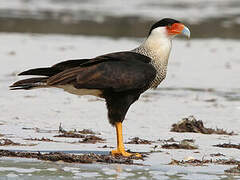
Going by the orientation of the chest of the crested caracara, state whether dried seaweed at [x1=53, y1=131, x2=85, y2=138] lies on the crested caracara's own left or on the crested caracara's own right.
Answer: on the crested caracara's own left

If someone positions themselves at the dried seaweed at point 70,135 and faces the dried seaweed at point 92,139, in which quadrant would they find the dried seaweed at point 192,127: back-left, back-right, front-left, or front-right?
front-left

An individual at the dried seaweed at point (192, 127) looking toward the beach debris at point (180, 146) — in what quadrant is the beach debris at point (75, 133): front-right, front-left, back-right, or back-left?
front-right

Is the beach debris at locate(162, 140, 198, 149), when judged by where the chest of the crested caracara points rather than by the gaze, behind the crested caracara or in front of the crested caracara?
in front

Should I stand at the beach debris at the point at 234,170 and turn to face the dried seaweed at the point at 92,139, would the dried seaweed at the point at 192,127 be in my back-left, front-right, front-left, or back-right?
front-right

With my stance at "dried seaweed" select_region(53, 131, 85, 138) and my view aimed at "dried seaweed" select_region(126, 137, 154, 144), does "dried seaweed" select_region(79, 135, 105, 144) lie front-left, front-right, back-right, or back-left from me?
front-right

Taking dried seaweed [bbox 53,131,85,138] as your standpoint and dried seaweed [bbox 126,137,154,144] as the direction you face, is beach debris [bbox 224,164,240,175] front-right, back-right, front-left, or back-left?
front-right

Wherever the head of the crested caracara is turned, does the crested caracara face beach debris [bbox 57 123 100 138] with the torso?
no

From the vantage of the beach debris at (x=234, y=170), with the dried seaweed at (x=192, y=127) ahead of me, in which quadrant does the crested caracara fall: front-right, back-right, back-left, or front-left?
front-left

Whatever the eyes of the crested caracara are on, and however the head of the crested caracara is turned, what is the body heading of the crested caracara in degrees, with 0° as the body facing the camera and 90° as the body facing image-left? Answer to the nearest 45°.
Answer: approximately 270°

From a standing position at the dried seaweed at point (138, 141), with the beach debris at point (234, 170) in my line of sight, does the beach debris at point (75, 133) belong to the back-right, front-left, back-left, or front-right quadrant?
back-right

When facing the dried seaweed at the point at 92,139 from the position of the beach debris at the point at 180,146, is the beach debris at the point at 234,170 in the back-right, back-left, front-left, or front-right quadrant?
back-left
